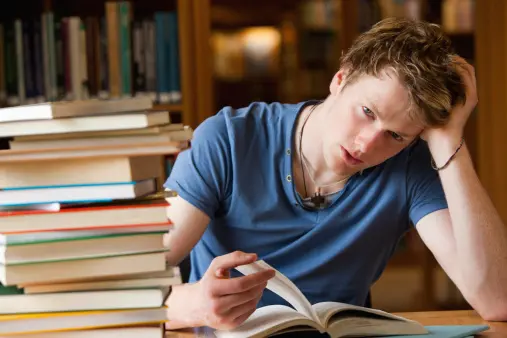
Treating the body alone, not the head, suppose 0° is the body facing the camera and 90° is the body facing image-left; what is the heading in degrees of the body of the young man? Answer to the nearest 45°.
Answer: approximately 0°
